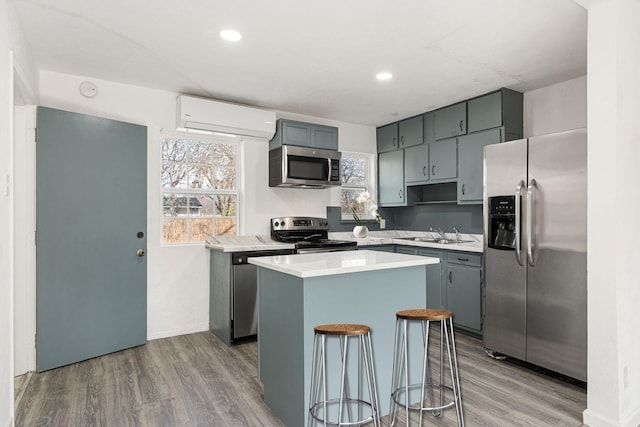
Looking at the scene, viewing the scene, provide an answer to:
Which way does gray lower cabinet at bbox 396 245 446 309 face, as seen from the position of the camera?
facing the viewer and to the left of the viewer

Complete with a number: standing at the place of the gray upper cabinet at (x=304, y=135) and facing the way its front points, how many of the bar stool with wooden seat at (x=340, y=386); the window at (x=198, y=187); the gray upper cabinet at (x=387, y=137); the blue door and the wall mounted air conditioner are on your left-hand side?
1

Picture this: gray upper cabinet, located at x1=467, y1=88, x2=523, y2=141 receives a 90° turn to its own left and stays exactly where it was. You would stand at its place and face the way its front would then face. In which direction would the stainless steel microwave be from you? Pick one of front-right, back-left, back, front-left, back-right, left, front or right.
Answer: back-right

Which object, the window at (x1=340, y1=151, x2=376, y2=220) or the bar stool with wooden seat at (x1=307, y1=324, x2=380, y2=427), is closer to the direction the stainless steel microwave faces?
the bar stool with wooden seat

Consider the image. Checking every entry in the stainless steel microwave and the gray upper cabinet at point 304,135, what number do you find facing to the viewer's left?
0

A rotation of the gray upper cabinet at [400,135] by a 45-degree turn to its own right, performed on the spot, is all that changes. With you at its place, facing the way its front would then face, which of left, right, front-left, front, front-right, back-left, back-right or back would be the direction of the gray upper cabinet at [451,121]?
back-left

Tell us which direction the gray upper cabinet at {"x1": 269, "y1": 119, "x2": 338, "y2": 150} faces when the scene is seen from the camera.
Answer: facing the viewer and to the right of the viewer

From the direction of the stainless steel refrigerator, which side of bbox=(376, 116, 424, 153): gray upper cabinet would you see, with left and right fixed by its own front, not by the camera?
left

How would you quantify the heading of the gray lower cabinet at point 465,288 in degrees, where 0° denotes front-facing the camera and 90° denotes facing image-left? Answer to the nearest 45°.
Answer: approximately 45°

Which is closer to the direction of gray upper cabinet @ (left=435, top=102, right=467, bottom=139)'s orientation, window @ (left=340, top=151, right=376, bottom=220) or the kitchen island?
the kitchen island
